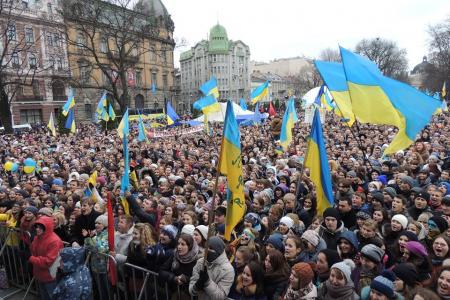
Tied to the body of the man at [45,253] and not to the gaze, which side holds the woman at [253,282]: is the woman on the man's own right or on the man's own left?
on the man's own left

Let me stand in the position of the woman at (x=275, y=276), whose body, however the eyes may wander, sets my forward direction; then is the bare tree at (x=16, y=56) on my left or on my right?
on my right

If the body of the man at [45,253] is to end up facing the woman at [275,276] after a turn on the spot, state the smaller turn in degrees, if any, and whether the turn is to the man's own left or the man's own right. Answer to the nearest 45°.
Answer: approximately 90° to the man's own left

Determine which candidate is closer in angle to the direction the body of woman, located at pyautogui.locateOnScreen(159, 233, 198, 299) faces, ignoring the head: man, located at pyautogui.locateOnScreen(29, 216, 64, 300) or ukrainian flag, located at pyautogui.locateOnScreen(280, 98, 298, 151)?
the man

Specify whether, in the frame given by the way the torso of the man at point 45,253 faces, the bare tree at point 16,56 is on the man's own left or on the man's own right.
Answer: on the man's own right

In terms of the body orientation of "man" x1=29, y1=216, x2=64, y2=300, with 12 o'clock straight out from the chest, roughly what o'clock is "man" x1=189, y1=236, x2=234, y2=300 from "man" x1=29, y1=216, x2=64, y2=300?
"man" x1=189, y1=236, x2=234, y2=300 is roughly at 9 o'clock from "man" x1=29, y1=216, x2=64, y2=300.

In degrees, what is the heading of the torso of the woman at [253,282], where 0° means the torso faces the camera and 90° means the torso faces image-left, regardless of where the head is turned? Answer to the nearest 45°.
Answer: approximately 45°

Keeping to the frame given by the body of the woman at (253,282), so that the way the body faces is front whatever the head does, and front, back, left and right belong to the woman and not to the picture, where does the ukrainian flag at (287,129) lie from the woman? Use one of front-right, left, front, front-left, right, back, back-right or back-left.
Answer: back-right

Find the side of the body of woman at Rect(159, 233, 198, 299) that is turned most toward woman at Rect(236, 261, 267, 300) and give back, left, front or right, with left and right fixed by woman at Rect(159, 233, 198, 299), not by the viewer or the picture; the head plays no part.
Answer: left
